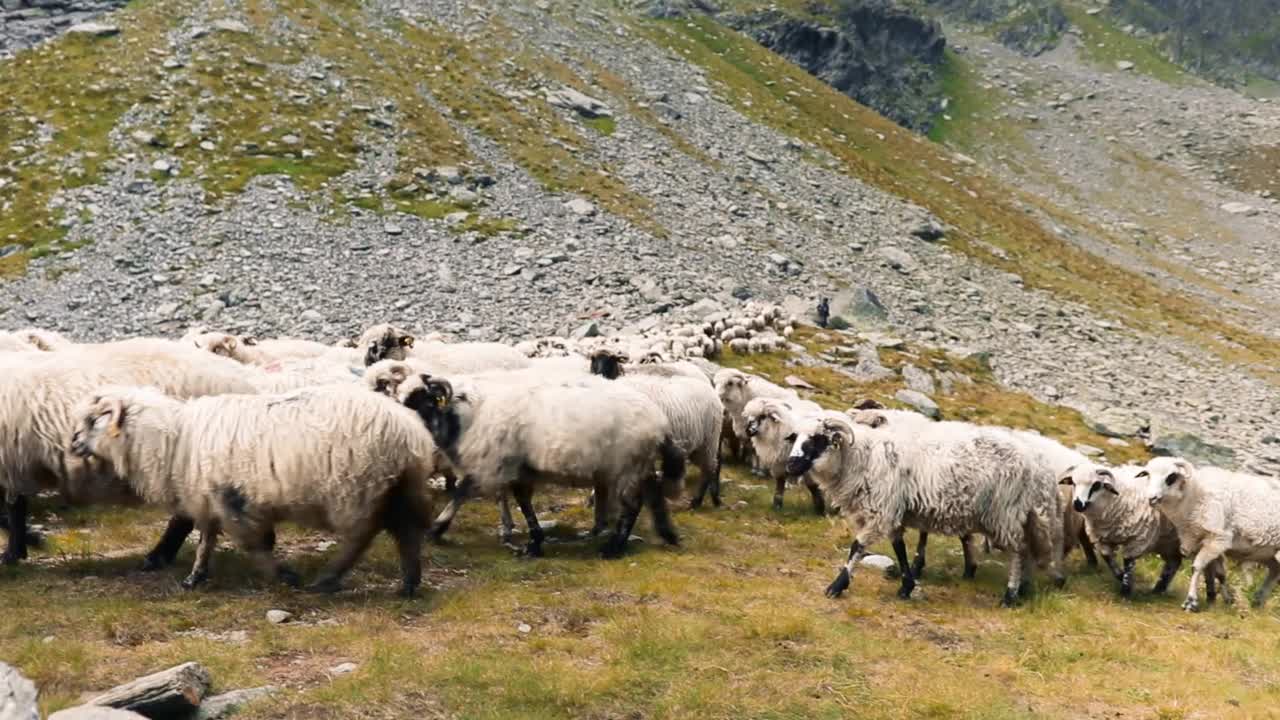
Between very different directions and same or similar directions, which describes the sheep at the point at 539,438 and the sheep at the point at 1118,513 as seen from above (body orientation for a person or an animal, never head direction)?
same or similar directions

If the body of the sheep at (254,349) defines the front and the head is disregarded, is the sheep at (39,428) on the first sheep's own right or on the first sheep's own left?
on the first sheep's own left

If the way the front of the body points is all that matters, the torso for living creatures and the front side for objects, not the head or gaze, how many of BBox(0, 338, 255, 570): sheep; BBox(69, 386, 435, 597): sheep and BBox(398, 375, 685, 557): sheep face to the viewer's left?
3

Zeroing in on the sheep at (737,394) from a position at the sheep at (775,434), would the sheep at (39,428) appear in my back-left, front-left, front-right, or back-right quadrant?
back-left

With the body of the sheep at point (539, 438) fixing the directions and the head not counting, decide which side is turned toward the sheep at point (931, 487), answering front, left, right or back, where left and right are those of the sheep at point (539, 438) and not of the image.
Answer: back

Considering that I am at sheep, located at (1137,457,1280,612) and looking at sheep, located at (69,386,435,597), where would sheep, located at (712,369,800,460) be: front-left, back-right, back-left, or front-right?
front-right

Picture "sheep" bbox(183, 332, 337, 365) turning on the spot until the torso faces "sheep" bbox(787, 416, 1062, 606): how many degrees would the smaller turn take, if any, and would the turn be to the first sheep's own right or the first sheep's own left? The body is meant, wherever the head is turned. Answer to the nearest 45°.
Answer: approximately 135° to the first sheep's own left

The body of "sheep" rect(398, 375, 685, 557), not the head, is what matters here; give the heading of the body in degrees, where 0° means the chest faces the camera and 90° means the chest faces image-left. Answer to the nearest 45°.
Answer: approximately 90°

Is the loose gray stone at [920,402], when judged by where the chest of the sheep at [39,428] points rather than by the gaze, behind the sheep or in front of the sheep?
behind

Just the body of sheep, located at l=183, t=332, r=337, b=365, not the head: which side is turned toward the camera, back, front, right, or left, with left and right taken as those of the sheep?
left

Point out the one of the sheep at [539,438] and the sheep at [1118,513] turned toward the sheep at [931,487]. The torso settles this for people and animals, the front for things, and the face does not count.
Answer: the sheep at [1118,513]

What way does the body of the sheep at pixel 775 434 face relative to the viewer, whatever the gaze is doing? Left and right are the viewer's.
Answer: facing the viewer and to the left of the viewer

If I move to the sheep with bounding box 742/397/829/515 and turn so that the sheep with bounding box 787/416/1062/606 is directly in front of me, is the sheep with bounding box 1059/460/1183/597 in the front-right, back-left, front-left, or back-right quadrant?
front-left

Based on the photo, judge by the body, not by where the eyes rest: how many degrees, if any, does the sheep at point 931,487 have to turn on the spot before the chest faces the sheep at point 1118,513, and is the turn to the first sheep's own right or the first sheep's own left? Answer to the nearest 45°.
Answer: approximately 135° to the first sheep's own right

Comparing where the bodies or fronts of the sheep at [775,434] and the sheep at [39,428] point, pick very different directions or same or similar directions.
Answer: same or similar directions

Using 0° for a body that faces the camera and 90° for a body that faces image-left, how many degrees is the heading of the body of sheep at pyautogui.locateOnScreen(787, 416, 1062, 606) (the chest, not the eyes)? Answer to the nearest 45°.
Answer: approximately 90°

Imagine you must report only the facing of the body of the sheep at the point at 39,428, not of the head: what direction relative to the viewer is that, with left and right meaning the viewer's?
facing to the left of the viewer

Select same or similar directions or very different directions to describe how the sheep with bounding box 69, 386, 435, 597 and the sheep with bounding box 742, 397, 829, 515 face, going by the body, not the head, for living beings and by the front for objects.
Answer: same or similar directions
